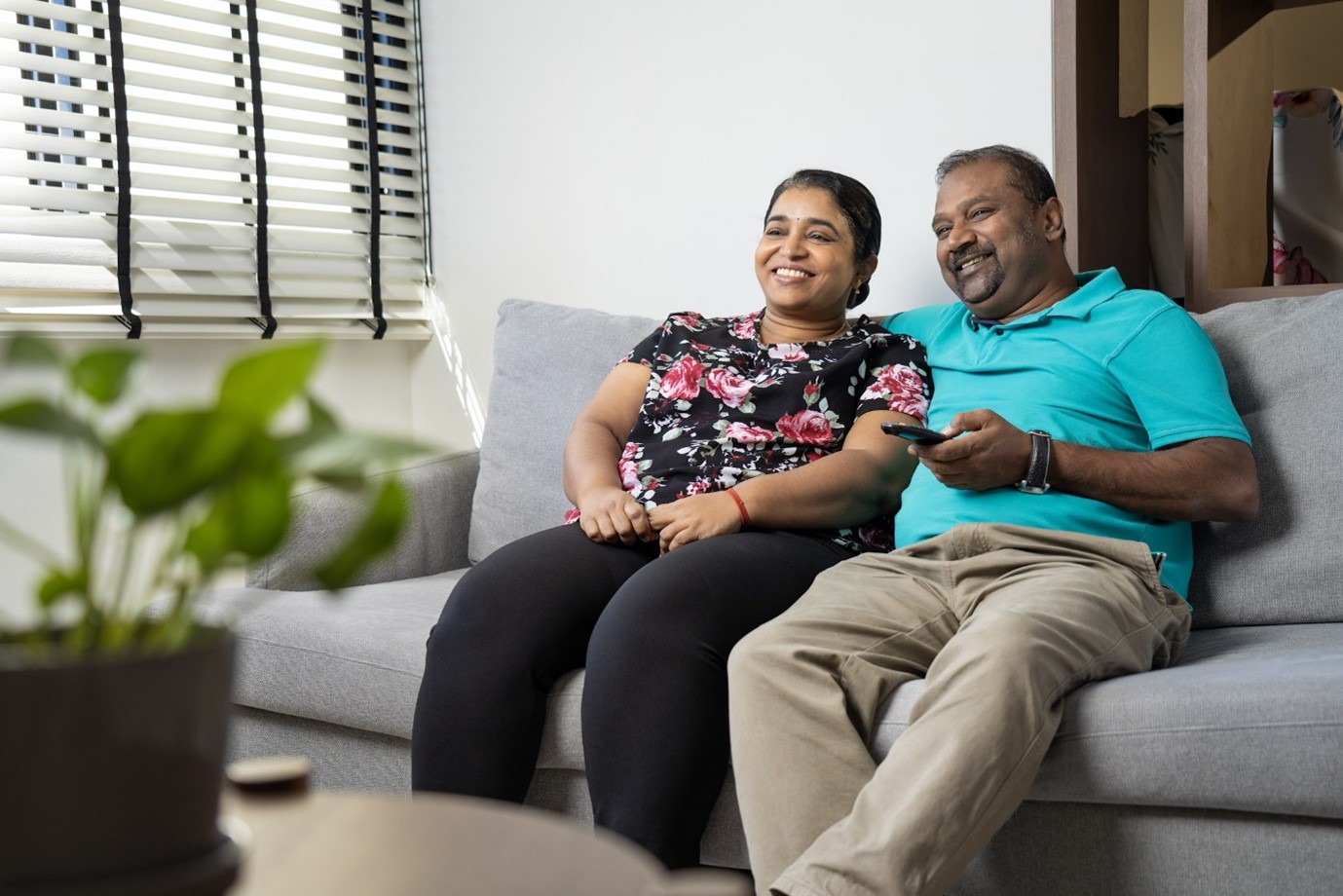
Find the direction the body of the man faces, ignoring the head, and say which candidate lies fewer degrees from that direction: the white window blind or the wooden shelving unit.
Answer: the white window blind

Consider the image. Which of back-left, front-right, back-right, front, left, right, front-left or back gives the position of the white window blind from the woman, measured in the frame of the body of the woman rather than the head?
right

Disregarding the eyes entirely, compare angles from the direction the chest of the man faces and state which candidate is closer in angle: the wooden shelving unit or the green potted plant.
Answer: the green potted plant

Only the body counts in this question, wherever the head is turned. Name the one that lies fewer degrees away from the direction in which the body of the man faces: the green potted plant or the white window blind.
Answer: the green potted plant

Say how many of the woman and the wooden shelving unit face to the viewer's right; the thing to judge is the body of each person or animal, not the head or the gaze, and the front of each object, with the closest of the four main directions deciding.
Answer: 0

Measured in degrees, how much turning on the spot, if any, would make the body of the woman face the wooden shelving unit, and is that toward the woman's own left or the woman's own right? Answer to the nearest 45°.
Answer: approximately 180°

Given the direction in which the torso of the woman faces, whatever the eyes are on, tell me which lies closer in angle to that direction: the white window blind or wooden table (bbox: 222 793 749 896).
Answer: the wooden table

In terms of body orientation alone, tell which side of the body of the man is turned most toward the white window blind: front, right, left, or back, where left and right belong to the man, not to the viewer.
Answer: right

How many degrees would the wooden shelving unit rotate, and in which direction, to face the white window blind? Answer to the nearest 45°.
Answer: approximately 45° to its right

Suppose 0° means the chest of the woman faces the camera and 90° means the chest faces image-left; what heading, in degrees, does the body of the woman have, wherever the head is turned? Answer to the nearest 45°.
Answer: approximately 45°
